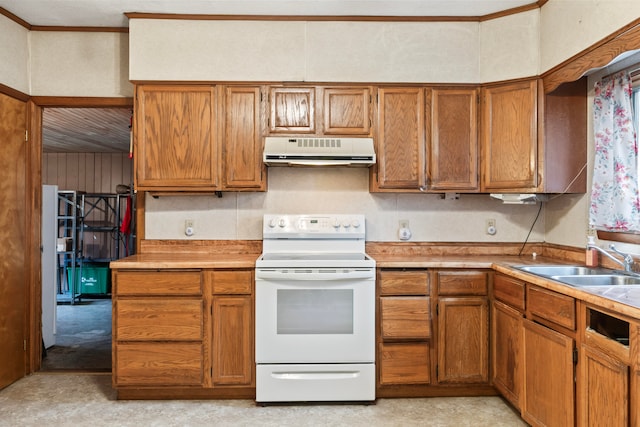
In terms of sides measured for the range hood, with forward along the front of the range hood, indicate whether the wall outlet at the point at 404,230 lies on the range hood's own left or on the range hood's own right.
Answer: on the range hood's own left

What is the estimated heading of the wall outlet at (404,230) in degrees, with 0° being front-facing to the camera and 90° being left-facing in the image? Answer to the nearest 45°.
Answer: approximately 0°

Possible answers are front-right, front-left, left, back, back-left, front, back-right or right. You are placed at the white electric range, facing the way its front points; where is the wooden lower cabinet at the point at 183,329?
right

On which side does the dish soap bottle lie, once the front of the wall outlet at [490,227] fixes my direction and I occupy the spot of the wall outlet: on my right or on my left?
on my left

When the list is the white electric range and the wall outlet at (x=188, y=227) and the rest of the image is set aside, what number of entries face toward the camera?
2
